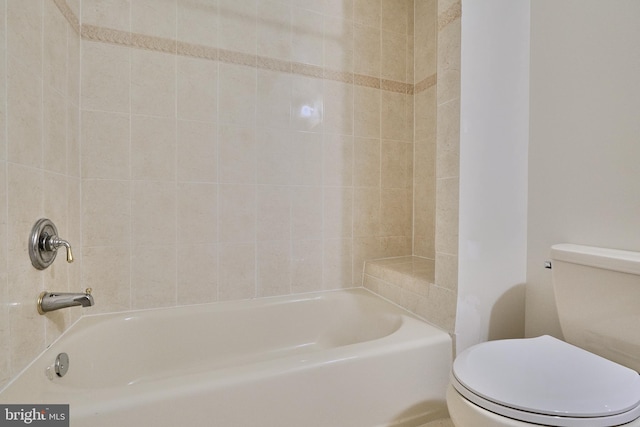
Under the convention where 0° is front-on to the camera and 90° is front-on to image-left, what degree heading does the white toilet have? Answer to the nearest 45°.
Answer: approximately 45°
